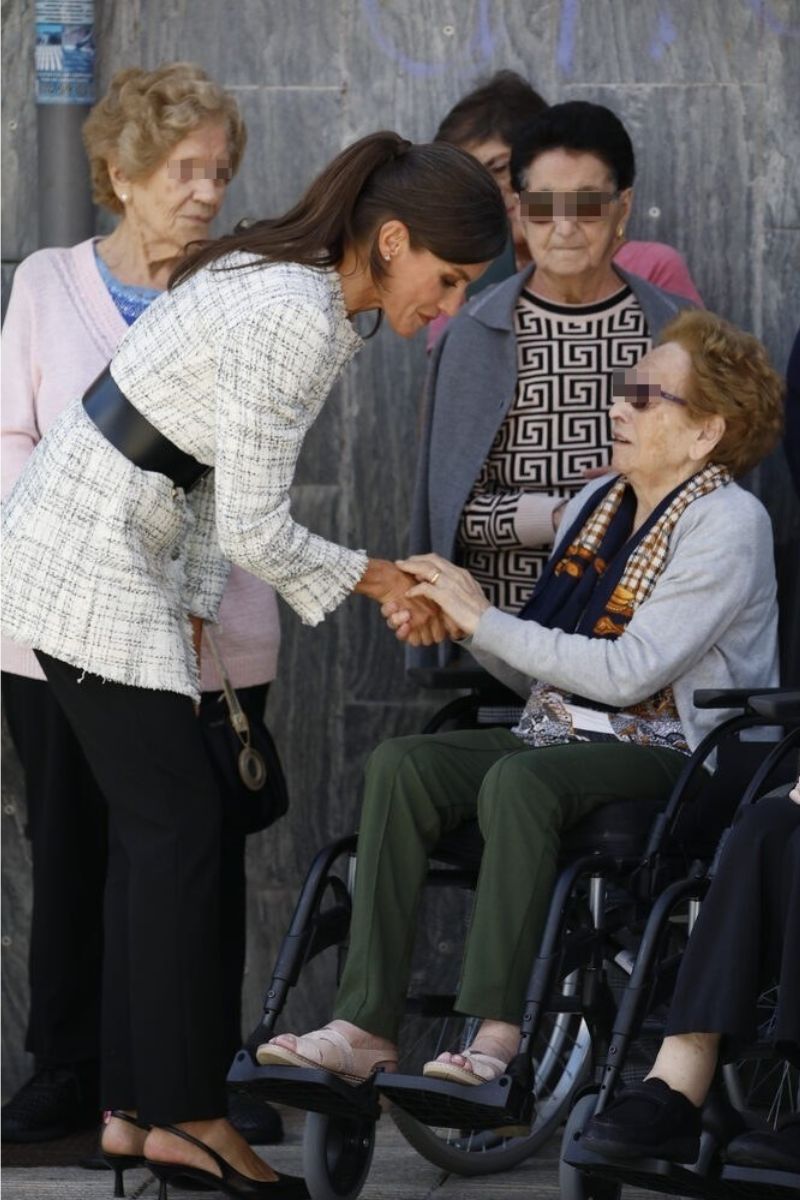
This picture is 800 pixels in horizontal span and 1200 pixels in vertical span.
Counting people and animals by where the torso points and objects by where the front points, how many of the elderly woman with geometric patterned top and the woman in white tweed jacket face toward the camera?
1

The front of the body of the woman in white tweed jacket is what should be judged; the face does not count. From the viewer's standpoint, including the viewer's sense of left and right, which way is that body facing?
facing to the right of the viewer

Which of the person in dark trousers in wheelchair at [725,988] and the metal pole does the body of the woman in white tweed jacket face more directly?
the person in dark trousers in wheelchair

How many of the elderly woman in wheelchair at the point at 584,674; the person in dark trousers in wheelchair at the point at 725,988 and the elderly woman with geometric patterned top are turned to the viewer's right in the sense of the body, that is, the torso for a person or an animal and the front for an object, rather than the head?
0

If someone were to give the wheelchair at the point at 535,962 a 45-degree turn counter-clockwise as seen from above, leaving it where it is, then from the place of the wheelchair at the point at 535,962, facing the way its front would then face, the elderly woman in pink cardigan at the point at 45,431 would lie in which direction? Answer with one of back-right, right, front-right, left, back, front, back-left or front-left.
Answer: back-right

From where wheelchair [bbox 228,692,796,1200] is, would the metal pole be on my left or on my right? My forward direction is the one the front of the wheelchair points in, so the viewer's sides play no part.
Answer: on my right

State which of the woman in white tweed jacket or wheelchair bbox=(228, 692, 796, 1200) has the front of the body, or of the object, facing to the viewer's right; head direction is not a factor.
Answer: the woman in white tweed jacket

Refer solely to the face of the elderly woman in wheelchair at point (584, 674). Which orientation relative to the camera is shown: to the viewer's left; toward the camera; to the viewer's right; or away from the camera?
to the viewer's left

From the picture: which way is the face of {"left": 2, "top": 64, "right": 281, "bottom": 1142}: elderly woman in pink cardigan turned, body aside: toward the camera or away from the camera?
toward the camera

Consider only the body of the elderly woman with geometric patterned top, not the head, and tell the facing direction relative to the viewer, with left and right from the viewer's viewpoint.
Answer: facing the viewer

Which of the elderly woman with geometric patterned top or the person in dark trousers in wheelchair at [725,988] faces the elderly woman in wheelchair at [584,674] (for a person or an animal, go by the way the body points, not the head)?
the elderly woman with geometric patterned top

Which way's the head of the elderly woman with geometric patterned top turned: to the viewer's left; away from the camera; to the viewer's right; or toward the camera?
toward the camera

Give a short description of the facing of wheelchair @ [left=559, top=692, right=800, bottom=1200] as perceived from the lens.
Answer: facing the viewer and to the left of the viewer
